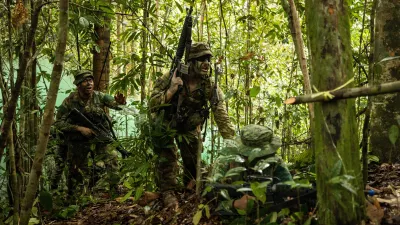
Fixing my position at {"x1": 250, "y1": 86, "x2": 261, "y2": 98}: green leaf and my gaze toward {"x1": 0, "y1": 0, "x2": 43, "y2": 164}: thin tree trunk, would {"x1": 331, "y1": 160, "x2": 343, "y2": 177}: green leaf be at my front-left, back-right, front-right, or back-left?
front-left

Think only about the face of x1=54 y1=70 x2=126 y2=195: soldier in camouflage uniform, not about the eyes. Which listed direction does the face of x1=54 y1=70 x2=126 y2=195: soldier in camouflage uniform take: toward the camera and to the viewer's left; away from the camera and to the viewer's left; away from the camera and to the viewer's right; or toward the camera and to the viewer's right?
toward the camera and to the viewer's right

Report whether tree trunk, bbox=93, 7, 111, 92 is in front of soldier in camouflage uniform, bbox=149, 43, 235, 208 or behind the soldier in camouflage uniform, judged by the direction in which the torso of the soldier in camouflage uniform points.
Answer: behind

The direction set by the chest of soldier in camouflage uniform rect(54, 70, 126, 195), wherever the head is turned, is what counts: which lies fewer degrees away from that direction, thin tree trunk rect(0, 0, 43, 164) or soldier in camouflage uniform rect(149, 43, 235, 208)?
the soldier in camouflage uniform

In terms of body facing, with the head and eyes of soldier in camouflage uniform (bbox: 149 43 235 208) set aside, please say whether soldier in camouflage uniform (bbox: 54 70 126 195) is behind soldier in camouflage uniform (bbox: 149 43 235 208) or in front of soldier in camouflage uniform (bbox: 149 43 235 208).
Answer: behind
